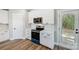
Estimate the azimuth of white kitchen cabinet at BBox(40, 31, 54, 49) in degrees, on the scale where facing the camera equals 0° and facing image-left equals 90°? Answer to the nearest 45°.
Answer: approximately 45°
